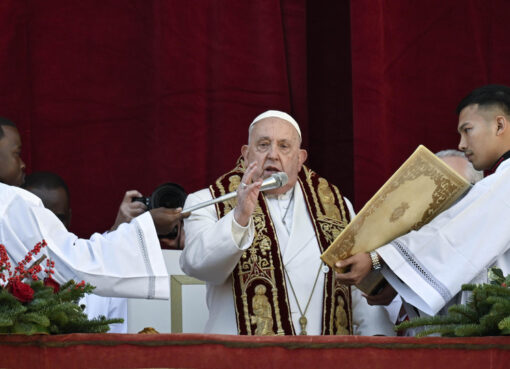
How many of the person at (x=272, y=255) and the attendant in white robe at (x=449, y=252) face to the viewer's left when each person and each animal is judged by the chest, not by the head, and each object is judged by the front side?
1

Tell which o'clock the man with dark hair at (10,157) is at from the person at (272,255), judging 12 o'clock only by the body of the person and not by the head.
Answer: The man with dark hair is roughly at 3 o'clock from the person.

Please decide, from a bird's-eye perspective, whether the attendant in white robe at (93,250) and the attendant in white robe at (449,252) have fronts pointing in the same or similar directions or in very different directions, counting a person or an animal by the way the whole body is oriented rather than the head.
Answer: very different directions

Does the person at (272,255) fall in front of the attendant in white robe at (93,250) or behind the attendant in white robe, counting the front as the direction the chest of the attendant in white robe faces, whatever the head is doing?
in front

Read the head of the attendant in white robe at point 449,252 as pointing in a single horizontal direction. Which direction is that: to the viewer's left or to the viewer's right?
to the viewer's left

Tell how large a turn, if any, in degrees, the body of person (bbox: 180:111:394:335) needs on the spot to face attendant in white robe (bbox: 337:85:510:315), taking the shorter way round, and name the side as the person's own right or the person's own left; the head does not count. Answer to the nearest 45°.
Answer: approximately 45° to the person's own left

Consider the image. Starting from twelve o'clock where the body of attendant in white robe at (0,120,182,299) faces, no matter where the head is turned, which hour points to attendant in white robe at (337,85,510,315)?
attendant in white robe at (337,85,510,315) is roughly at 12 o'clock from attendant in white robe at (0,120,182,299).

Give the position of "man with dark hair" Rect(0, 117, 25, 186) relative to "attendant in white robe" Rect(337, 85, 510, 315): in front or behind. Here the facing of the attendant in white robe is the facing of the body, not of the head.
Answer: in front

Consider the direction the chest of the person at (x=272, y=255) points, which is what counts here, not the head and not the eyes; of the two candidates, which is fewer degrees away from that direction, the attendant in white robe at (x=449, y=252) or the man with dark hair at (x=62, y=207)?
the attendant in white robe

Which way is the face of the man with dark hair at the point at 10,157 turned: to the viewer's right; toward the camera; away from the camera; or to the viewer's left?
to the viewer's right

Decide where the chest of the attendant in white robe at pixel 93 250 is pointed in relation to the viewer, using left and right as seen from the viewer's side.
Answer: facing to the right of the viewer

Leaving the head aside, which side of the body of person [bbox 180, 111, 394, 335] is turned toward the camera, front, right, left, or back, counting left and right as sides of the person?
front

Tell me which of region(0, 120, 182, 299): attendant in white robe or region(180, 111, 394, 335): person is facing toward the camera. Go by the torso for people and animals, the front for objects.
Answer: the person

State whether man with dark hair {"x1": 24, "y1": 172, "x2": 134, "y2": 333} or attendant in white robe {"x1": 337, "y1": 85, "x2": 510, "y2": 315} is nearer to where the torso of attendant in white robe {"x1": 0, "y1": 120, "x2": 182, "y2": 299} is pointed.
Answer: the attendant in white robe

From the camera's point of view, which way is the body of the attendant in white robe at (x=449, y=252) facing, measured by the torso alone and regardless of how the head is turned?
to the viewer's left
